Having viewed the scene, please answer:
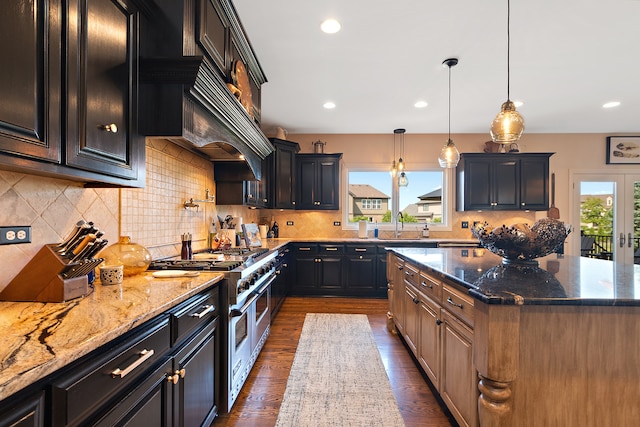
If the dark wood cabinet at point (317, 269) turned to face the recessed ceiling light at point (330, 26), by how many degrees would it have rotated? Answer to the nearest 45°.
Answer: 0° — it already faces it

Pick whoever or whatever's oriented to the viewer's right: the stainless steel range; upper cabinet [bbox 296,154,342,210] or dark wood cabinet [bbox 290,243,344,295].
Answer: the stainless steel range

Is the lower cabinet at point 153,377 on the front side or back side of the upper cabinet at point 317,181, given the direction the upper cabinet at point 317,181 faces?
on the front side

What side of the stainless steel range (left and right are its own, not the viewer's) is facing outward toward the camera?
right

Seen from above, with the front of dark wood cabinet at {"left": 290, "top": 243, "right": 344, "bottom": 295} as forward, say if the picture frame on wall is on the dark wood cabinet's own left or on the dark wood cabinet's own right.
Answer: on the dark wood cabinet's own left

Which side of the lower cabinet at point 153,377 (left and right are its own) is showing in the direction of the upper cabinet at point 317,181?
left

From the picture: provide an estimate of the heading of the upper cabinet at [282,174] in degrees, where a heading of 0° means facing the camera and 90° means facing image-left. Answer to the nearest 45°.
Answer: approximately 315°

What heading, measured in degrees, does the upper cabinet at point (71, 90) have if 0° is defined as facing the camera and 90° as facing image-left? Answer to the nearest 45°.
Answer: approximately 315°
